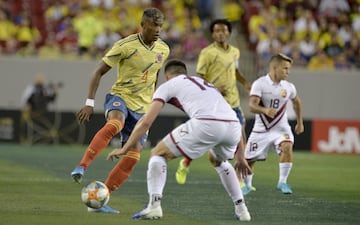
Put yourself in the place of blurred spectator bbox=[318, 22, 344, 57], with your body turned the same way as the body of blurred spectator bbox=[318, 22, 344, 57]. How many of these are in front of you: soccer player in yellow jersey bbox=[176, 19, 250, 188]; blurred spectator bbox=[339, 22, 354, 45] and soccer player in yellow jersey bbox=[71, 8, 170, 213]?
2

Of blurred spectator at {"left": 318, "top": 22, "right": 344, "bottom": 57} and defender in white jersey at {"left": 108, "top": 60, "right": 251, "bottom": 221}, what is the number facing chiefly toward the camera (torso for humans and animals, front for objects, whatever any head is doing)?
1

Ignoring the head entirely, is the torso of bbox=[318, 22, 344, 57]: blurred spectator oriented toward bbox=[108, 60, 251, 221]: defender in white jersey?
yes

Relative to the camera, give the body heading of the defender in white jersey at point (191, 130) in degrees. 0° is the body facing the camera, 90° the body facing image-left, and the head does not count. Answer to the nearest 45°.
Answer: approximately 135°

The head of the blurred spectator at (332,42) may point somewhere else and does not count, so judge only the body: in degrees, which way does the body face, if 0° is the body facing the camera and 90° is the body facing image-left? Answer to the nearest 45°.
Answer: approximately 0°

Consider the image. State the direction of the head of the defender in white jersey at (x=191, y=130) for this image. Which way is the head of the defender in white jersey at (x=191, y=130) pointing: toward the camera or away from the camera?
away from the camera

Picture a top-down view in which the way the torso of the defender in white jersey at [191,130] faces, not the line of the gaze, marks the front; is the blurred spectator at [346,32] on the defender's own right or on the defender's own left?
on the defender's own right
